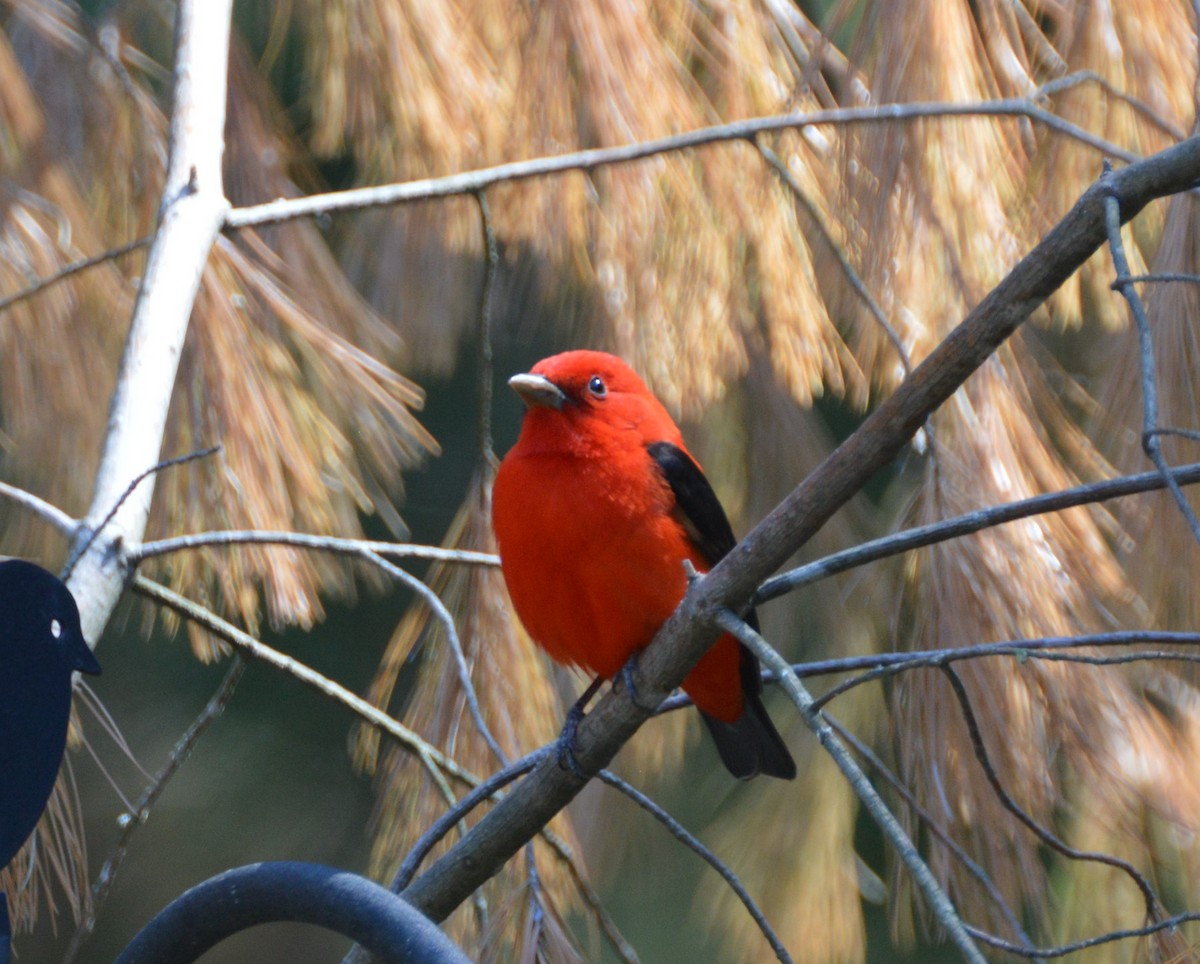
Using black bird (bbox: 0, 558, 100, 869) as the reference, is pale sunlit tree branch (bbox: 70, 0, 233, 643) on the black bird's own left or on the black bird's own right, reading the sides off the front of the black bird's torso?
on the black bird's own left

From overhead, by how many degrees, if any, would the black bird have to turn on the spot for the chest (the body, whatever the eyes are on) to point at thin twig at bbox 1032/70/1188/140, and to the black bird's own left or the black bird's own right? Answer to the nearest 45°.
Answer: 0° — it already faces it

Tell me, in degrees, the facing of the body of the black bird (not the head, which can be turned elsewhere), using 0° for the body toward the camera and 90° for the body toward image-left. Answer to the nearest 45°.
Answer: approximately 270°

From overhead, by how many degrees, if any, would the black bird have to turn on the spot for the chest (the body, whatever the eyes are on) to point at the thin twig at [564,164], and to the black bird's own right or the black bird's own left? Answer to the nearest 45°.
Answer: approximately 45° to the black bird's own left

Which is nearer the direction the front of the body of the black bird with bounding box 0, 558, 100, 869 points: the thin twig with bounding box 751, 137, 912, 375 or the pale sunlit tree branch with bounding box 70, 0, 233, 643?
the thin twig
